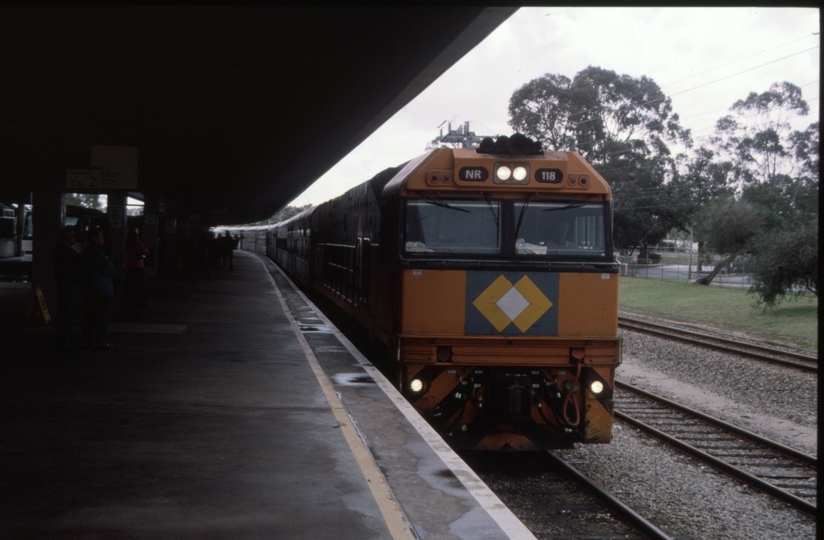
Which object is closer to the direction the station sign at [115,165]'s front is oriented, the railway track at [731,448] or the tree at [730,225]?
the railway track

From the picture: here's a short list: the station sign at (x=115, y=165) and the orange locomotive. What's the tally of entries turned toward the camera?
2

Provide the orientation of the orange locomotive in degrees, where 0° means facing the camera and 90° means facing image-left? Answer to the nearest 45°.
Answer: approximately 0°

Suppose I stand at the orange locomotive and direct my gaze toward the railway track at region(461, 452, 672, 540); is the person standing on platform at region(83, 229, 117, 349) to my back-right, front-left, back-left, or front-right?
back-right

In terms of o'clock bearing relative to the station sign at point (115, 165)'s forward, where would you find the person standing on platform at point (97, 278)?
The person standing on platform is roughly at 12 o'clock from the station sign.

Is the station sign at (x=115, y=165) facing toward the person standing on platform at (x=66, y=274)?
yes

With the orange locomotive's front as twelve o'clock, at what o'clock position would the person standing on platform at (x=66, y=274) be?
The person standing on platform is roughly at 4 o'clock from the orange locomotive.

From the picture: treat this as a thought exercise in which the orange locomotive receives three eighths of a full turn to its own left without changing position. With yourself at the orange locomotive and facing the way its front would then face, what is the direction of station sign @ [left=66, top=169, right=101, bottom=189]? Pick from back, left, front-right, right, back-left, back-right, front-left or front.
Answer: left

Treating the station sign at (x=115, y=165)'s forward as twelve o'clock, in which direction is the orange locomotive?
The orange locomotive is roughly at 11 o'clock from the station sign.

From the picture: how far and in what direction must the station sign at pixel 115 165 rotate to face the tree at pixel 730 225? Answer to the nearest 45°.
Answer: approximately 135° to its left

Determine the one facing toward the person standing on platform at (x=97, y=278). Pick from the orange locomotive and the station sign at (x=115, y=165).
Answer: the station sign

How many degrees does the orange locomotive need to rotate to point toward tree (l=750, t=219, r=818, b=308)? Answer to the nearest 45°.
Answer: approximately 135° to its left

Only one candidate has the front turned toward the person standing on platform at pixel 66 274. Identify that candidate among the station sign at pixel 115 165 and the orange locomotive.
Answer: the station sign
